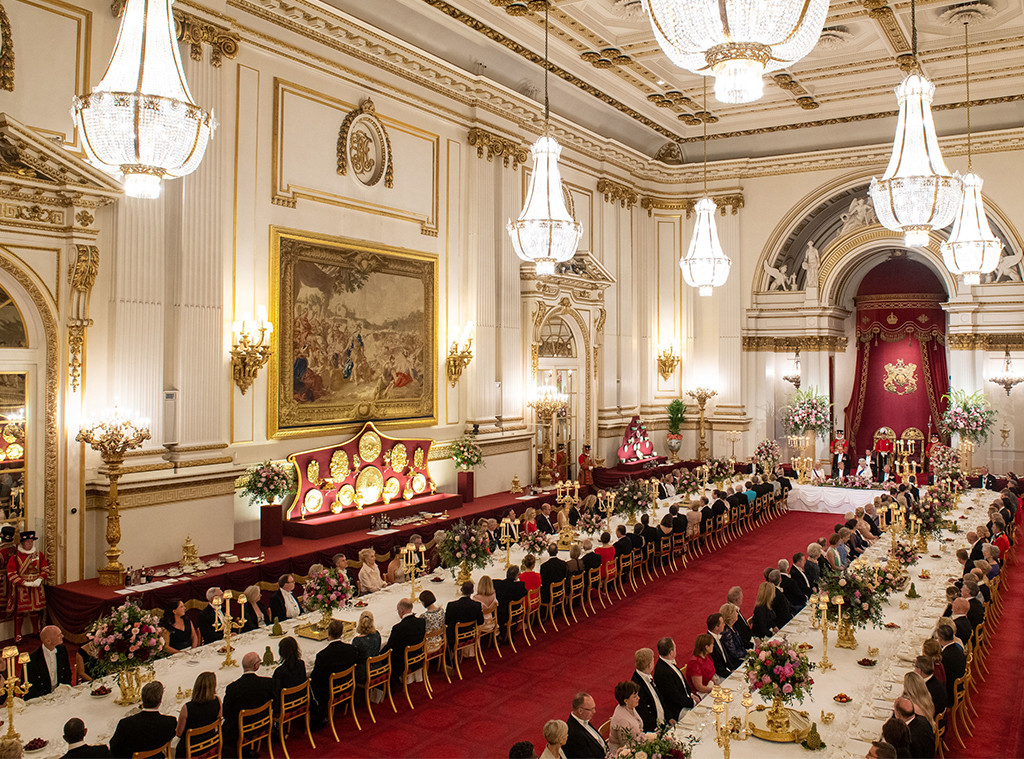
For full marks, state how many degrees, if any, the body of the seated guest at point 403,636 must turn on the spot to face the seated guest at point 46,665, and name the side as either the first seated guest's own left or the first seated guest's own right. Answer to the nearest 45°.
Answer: approximately 45° to the first seated guest's own left

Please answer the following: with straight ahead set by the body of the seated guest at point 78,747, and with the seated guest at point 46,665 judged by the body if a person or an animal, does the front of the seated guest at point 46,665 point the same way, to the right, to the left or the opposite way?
the opposite way

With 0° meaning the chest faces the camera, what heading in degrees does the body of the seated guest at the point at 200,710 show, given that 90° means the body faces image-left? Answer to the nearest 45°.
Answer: approximately 135°

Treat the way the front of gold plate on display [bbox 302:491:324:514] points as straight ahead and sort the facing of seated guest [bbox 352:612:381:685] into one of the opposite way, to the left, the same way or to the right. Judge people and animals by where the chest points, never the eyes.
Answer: the opposite way

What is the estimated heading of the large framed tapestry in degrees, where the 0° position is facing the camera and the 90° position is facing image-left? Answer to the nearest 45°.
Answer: approximately 315°

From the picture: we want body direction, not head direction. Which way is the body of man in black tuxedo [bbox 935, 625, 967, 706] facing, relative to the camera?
to the viewer's left

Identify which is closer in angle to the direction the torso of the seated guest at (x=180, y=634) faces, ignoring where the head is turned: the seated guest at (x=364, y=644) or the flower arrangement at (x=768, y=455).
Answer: the seated guest

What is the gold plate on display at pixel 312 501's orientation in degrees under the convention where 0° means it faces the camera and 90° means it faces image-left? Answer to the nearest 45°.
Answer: approximately 315°

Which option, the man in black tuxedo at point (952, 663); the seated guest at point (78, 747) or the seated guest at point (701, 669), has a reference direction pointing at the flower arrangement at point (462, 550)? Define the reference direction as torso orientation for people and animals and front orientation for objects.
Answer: the man in black tuxedo

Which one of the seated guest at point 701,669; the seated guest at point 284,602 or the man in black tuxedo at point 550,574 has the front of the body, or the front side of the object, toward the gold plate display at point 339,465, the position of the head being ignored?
the man in black tuxedo

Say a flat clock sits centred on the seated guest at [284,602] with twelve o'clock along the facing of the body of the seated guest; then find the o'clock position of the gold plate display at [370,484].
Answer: The gold plate display is roughly at 8 o'clock from the seated guest.
